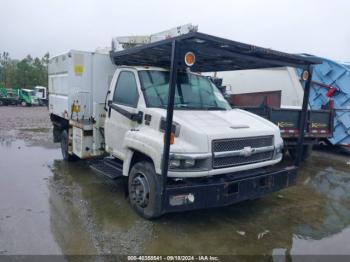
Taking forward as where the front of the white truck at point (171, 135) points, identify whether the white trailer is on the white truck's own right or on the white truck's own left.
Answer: on the white truck's own left

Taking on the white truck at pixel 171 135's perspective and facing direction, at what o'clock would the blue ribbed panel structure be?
The blue ribbed panel structure is roughly at 9 o'clock from the white truck.

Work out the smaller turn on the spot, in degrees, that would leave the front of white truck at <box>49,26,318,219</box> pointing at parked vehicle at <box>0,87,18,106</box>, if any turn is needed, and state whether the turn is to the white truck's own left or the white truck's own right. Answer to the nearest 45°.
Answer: approximately 180°
